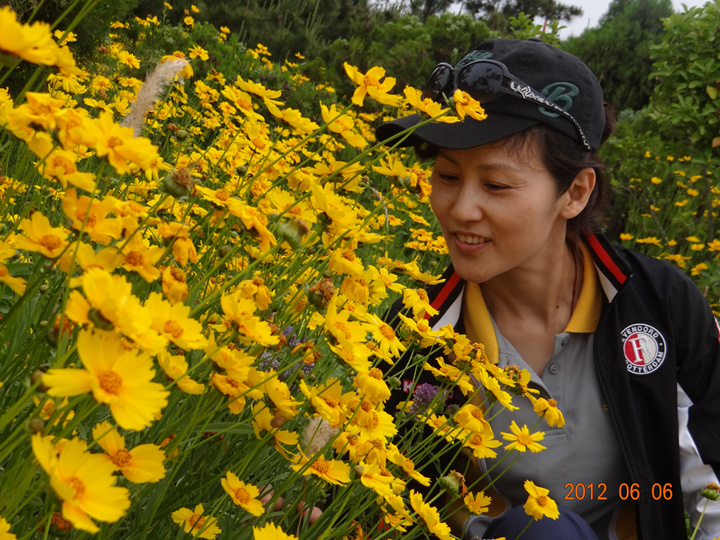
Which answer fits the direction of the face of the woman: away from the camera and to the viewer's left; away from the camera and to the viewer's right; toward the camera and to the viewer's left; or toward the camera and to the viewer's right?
toward the camera and to the viewer's left

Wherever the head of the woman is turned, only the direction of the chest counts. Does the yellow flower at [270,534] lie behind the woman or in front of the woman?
in front

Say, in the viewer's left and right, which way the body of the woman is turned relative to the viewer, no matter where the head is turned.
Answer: facing the viewer and to the left of the viewer

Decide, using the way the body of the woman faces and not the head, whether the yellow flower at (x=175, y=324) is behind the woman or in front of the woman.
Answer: in front

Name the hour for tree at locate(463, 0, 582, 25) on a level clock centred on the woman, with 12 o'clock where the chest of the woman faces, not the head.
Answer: The tree is roughly at 4 o'clock from the woman.
